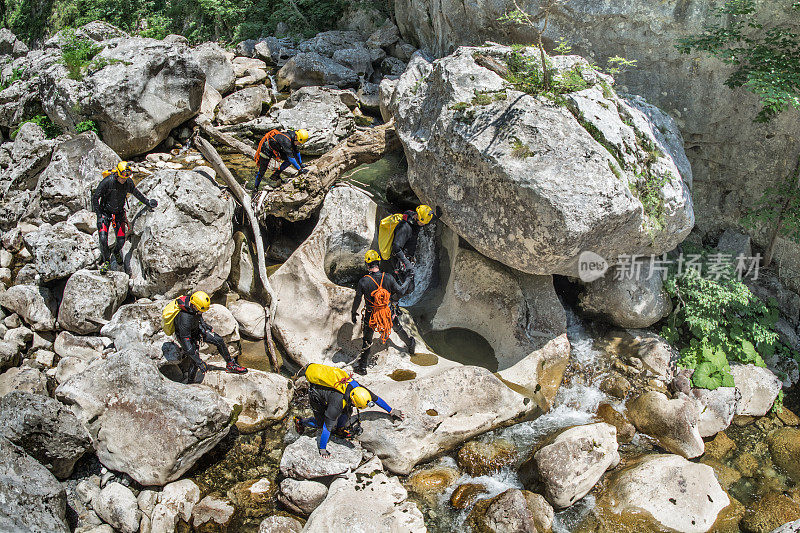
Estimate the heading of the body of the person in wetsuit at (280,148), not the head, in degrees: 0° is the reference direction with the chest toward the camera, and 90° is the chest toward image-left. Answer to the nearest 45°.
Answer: approximately 270°

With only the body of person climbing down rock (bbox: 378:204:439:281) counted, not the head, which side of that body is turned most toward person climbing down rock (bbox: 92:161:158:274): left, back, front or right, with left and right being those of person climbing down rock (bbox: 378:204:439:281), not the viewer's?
back

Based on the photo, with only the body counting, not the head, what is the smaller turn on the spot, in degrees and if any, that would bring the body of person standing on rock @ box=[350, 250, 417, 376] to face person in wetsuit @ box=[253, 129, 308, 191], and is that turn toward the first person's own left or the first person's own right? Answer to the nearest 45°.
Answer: approximately 45° to the first person's own left

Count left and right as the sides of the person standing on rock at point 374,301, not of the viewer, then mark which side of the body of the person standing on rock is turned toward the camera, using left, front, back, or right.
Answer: back

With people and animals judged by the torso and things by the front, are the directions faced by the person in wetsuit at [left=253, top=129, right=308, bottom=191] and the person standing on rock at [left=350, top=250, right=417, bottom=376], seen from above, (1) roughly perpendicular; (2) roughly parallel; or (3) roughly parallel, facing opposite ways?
roughly perpendicular

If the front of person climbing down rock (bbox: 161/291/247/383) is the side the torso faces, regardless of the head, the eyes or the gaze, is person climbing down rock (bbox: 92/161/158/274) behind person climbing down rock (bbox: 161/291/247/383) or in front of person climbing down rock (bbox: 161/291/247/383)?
behind

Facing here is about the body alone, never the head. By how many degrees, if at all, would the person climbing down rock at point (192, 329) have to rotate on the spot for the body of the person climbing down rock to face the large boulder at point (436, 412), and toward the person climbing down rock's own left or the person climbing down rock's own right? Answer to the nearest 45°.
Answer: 0° — they already face it

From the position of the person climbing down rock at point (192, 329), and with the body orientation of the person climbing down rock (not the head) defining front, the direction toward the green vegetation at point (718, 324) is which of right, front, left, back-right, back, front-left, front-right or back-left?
front-left

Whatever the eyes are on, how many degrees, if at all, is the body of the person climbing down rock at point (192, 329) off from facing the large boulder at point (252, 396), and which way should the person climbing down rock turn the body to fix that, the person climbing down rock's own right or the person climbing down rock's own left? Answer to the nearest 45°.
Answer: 0° — they already face it

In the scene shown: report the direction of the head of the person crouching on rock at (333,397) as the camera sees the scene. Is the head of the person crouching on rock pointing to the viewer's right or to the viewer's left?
to the viewer's right

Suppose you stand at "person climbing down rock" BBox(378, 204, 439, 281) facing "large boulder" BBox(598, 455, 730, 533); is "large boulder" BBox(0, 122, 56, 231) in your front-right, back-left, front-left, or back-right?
back-right
